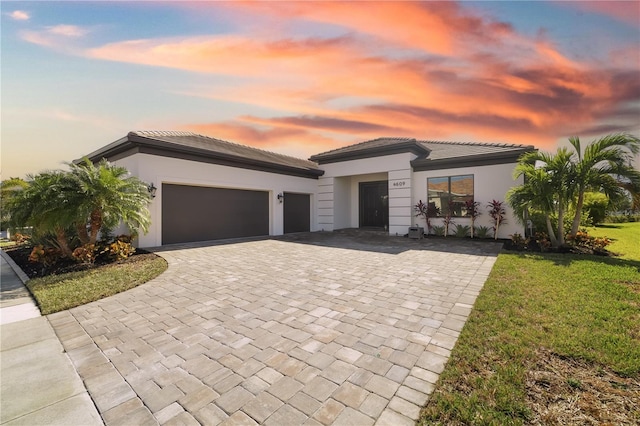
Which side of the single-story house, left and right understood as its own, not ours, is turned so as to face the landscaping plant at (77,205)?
front

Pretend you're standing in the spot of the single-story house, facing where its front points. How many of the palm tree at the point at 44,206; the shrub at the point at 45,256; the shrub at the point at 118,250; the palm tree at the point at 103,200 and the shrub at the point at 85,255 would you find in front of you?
5

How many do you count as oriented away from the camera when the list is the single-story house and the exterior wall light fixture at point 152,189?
0

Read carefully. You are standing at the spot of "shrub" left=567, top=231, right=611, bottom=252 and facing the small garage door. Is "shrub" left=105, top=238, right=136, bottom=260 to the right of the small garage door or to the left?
left

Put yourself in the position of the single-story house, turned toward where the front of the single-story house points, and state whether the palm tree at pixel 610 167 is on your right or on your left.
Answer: on your left

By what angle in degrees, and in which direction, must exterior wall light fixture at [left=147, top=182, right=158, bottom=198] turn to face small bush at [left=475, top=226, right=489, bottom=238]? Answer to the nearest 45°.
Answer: approximately 45° to its left

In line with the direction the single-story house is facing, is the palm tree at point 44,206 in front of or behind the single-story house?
in front

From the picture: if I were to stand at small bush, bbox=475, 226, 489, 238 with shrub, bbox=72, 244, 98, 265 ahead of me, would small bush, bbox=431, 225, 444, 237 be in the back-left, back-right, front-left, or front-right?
front-right

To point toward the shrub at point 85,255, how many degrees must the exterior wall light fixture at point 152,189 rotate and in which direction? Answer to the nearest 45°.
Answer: approximately 90° to its right

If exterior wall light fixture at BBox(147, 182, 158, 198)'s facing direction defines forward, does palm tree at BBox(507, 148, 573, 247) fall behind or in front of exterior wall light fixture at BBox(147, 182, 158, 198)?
in front

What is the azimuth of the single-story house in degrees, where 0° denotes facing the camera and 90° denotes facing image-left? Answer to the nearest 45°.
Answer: approximately 45°

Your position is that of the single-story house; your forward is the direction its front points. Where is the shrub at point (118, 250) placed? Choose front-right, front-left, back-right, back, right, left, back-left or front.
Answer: front

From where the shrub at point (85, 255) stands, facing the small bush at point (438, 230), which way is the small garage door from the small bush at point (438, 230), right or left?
left
